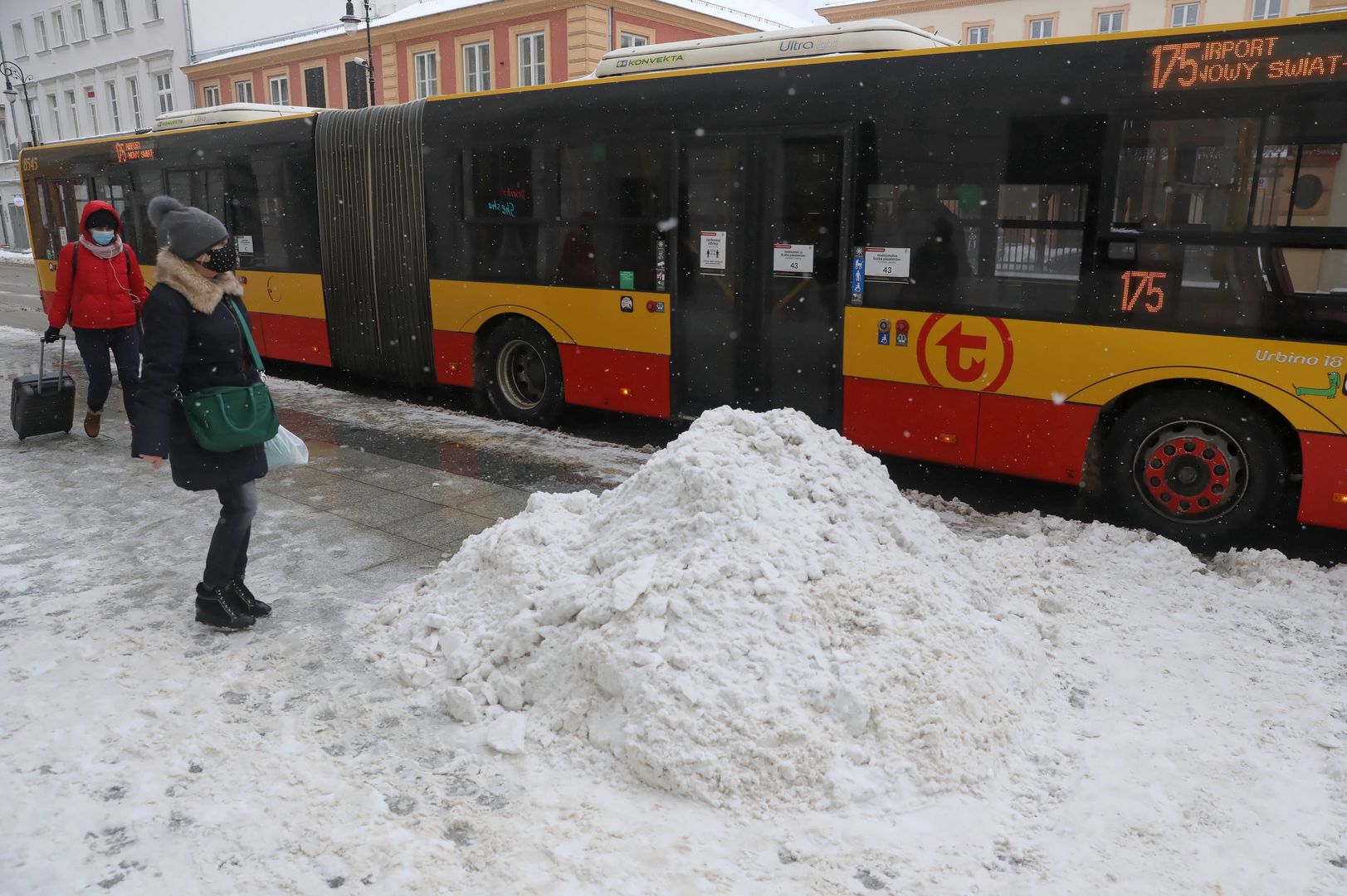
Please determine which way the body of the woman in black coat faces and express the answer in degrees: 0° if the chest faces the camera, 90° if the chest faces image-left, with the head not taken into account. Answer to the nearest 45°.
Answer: approximately 270°

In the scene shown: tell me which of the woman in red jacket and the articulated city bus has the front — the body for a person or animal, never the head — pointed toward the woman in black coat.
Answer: the woman in red jacket

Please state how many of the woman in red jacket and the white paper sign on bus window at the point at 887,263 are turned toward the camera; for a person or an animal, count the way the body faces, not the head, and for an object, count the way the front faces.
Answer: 2

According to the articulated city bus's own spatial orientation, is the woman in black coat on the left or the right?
on its right

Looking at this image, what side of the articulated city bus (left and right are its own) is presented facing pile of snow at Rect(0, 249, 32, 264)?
back

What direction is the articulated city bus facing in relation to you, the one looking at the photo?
facing the viewer and to the right of the viewer

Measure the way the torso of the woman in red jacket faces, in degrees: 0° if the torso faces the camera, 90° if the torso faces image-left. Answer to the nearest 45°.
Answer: approximately 0°

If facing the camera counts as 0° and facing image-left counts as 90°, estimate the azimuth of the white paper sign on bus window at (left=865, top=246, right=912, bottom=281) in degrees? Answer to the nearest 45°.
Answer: approximately 0°

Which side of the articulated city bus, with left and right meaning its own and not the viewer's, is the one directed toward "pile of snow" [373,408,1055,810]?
right

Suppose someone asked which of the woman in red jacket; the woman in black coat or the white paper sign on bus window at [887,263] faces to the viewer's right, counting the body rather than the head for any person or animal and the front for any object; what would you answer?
the woman in black coat

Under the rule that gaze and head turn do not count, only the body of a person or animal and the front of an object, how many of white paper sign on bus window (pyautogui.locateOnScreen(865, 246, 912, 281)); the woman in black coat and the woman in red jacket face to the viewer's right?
1

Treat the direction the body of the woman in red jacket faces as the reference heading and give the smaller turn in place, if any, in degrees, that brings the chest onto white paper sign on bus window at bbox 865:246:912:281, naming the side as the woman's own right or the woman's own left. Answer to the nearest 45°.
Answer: approximately 45° to the woman's own left
